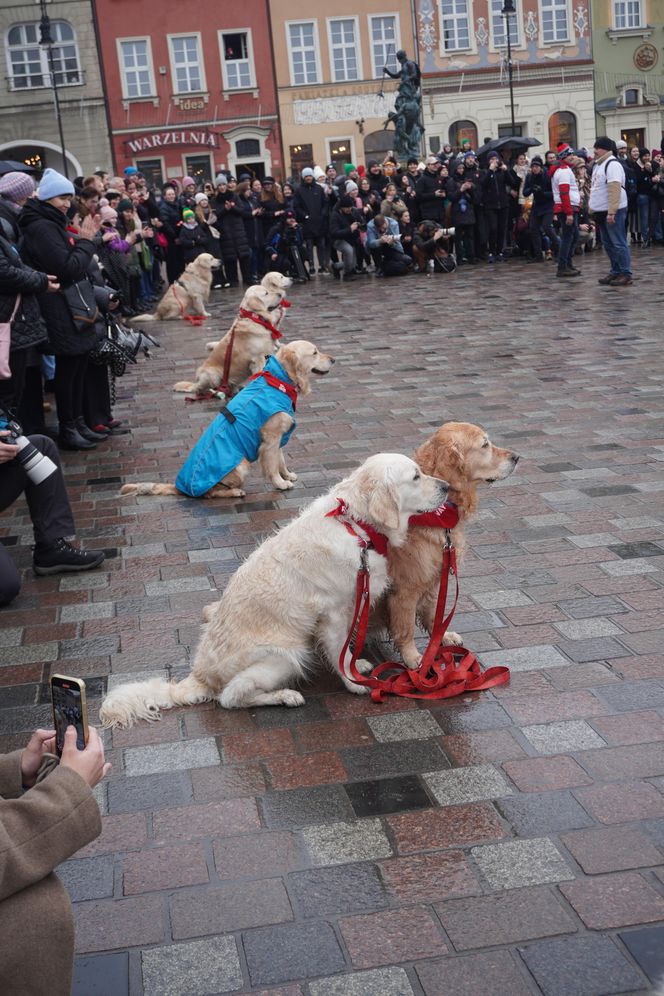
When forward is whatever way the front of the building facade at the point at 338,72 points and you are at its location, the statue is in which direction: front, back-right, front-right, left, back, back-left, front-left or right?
front

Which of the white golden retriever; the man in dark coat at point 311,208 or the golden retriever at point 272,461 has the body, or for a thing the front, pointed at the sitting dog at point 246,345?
the man in dark coat

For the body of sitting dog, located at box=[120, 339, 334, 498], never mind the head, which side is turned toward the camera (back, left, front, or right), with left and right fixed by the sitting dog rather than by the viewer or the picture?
right

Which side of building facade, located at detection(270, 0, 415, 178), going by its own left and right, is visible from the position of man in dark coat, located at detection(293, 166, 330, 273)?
front

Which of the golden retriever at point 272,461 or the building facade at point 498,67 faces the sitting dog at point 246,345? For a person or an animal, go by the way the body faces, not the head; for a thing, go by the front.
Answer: the building facade

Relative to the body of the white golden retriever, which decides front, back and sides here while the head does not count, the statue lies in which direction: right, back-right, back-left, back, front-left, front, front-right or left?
left

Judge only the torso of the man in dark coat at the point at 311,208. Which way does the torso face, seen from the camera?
toward the camera

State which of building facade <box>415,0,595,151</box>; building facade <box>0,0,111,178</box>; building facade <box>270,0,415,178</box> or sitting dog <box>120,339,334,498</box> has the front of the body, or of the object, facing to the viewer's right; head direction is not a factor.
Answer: the sitting dog

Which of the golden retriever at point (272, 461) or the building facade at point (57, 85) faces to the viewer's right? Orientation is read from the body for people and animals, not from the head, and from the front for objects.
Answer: the golden retriever

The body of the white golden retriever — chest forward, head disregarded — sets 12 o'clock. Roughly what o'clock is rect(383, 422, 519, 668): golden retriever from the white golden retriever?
The golden retriever is roughly at 11 o'clock from the white golden retriever.

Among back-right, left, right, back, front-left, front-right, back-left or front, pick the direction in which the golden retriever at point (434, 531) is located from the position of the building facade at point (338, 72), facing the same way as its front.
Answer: front

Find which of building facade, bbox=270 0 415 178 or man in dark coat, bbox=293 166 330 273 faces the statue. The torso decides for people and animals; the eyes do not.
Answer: the building facade

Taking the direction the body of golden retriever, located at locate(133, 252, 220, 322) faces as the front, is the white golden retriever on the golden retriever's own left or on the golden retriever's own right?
on the golden retriever's own right

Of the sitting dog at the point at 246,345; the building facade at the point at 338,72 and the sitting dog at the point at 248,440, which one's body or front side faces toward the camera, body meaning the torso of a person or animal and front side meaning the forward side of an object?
the building facade

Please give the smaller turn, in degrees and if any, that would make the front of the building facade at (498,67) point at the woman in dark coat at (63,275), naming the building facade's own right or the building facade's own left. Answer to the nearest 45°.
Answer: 0° — it already faces them

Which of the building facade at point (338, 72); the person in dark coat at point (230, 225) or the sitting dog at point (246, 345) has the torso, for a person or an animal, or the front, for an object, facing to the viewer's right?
the sitting dog

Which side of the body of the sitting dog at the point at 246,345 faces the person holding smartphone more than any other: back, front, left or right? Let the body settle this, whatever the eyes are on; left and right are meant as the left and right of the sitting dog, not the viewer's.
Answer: right

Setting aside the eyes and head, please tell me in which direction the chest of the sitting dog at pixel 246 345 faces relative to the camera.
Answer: to the viewer's right

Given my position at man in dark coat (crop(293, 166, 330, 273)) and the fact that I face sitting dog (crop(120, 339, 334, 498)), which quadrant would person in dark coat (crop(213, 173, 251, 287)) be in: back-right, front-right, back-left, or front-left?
front-right

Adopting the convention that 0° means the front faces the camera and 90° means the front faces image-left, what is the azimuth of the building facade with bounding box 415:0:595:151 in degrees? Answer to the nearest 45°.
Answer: approximately 0°
